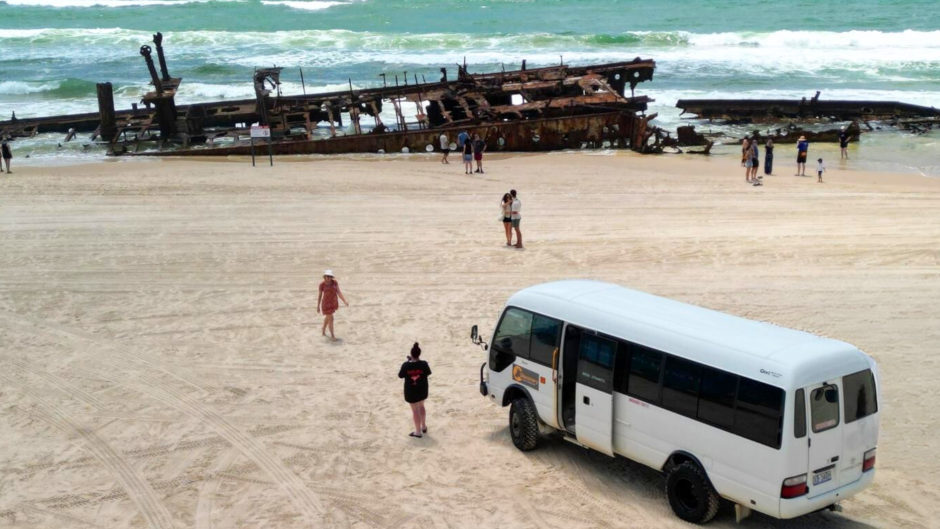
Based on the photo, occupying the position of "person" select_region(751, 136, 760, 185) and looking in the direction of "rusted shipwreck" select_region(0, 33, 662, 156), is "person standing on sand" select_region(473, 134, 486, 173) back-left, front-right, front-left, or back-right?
front-left

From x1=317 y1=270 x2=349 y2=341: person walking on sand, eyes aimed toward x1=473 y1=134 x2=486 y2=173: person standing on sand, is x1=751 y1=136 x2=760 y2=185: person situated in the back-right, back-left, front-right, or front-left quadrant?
front-right

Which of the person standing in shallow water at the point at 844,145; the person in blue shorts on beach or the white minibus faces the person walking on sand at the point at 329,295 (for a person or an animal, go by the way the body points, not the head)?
the white minibus

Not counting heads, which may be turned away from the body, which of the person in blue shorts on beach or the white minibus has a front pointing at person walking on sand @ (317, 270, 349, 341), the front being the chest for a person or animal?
the white minibus

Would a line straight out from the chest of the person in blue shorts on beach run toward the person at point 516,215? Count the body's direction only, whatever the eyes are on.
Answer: no

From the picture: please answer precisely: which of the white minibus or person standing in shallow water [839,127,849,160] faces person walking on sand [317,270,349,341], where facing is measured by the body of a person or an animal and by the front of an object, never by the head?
the white minibus
